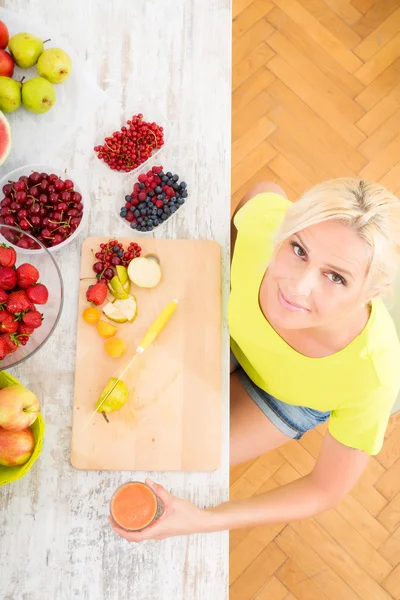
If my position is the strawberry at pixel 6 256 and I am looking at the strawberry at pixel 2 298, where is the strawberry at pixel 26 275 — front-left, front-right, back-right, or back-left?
front-left

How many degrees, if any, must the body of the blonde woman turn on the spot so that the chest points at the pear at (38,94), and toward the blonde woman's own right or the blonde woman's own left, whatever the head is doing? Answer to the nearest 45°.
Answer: approximately 45° to the blonde woman's own right
